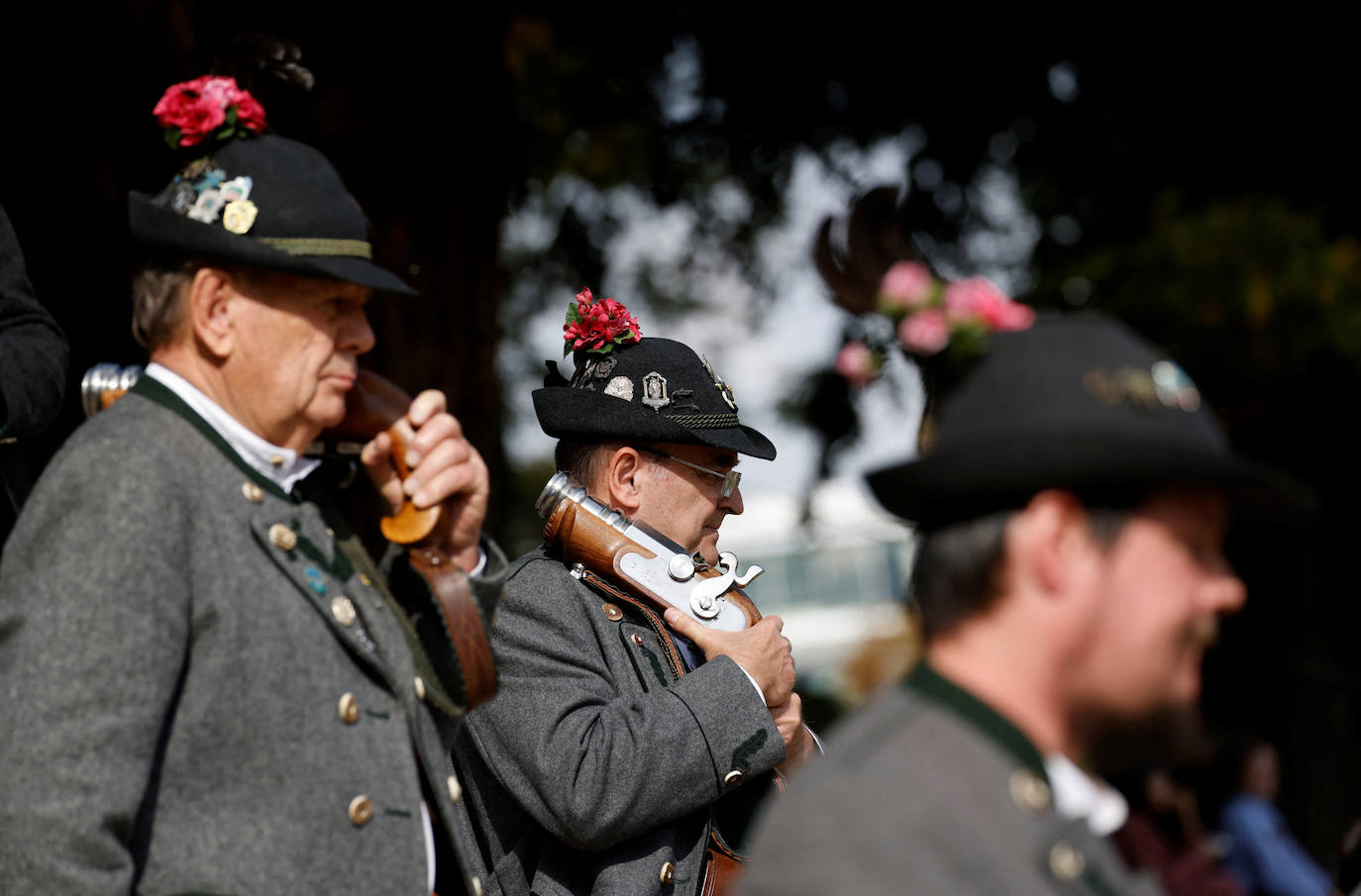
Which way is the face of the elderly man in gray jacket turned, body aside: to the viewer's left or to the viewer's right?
to the viewer's right

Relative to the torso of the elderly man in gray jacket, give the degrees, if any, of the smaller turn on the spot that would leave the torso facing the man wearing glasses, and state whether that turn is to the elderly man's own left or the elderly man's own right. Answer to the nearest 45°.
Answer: approximately 90° to the elderly man's own left

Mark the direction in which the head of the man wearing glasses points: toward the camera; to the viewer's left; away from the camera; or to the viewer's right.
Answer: to the viewer's right

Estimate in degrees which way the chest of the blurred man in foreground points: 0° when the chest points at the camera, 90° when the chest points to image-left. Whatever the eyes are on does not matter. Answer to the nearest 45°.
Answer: approximately 270°

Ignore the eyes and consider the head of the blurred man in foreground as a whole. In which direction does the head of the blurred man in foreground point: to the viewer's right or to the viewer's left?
to the viewer's right

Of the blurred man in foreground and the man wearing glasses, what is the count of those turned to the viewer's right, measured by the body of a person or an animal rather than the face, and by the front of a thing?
2

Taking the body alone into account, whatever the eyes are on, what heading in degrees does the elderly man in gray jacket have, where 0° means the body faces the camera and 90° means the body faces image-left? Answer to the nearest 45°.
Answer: approximately 315°

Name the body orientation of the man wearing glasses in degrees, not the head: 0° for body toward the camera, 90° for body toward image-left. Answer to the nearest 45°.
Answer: approximately 270°

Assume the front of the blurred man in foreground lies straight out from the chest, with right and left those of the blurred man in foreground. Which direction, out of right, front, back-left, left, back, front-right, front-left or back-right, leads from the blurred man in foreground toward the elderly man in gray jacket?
back
